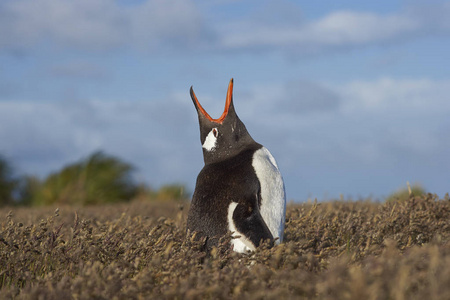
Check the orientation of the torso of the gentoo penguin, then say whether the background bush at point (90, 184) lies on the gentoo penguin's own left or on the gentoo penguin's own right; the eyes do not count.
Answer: on the gentoo penguin's own left

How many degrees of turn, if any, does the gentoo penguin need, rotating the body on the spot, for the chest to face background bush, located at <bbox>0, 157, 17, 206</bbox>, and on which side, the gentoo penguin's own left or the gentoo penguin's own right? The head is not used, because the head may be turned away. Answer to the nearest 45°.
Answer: approximately 135° to the gentoo penguin's own left

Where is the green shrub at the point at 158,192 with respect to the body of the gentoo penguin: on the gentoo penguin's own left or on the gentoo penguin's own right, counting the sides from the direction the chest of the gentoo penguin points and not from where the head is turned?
on the gentoo penguin's own left

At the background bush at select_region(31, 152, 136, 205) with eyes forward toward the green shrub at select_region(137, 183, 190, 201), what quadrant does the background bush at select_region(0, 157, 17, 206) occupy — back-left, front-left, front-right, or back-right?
back-left

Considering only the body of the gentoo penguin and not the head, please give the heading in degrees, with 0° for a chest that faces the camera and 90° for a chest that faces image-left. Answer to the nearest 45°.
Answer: approximately 270°

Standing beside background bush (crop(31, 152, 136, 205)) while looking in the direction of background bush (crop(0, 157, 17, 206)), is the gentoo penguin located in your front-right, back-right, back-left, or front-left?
back-left
